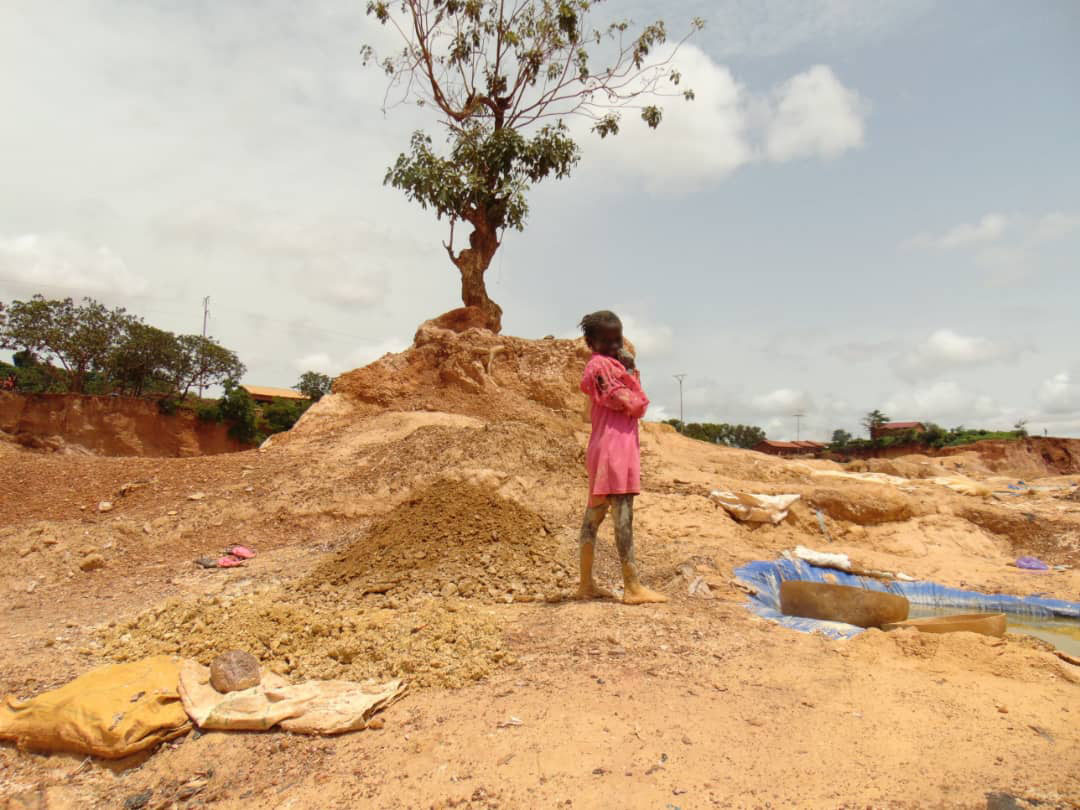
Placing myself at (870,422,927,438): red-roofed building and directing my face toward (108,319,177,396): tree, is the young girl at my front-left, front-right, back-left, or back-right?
front-left

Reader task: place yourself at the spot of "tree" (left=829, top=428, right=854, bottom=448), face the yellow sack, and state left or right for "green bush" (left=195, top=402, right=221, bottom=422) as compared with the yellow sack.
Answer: right

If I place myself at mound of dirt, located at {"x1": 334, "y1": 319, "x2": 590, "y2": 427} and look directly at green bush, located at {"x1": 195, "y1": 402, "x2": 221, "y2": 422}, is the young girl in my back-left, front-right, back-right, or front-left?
back-left

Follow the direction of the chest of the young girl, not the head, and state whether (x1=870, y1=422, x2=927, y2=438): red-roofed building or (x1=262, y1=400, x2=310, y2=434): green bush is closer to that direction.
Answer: the red-roofed building

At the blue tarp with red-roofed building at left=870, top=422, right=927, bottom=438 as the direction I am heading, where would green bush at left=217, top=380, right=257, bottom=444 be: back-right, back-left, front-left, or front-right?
front-left

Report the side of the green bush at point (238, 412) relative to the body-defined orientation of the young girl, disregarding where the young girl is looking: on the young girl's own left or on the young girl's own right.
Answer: on the young girl's own left
